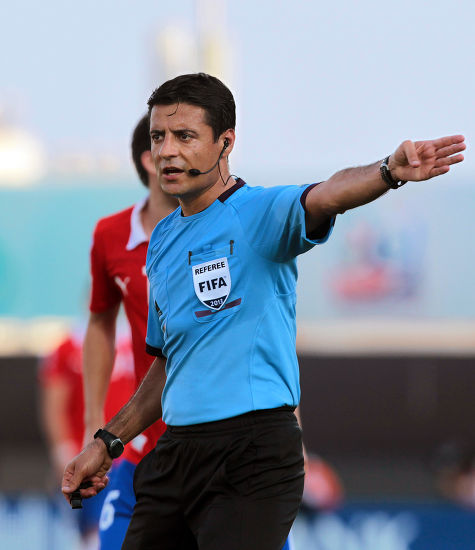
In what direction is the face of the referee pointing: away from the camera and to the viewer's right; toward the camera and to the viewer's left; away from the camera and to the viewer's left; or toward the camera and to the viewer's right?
toward the camera and to the viewer's left

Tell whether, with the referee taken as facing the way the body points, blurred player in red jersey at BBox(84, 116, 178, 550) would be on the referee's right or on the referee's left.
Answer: on the referee's right

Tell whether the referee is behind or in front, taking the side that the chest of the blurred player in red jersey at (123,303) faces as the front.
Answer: in front

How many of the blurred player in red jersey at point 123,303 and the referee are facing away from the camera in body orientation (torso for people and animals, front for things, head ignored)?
0

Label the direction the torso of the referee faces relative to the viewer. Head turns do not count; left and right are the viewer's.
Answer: facing the viewer and to the left of the viewer
